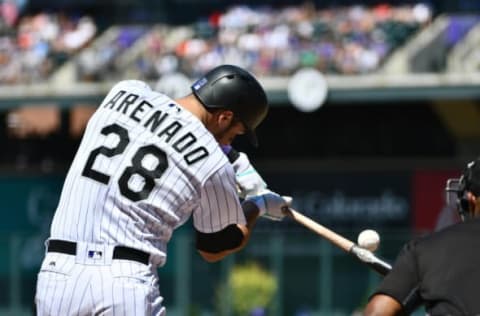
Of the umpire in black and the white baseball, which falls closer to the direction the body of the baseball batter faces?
the white baseball

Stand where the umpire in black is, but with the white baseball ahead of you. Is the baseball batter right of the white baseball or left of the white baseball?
left

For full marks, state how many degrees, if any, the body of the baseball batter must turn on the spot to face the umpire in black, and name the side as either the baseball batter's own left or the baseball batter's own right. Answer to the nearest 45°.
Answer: approximately 90° to the baseball batter's own right

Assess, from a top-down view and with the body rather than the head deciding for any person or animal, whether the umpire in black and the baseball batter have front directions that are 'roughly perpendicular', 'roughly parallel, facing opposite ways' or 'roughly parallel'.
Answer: roughly perpendicular

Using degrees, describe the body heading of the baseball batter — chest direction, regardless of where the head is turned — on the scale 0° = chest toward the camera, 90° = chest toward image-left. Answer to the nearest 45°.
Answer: approximately 225°

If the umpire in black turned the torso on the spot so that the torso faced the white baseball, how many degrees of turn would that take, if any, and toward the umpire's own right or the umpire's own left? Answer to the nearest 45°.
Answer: approximately 45° to the umpire's own right

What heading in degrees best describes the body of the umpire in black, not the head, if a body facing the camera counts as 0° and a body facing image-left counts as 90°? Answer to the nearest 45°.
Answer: approximately 135°
